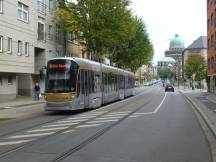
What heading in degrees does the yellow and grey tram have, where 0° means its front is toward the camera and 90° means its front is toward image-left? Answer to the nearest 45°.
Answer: approximately 45°
